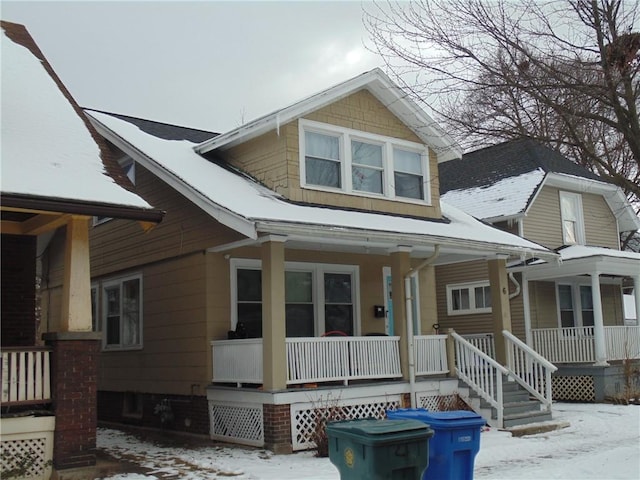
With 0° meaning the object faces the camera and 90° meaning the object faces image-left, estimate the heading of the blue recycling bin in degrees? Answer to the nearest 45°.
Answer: approximately 315°

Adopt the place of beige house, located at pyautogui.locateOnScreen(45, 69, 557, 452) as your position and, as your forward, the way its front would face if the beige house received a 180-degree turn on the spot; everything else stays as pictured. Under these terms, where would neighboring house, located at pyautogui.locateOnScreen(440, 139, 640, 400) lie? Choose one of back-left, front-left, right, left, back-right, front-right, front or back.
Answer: right

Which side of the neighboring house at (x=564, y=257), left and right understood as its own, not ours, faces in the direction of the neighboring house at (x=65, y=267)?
right

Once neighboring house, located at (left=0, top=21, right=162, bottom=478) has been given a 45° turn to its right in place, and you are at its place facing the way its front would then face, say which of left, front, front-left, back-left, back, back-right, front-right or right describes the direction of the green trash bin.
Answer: left

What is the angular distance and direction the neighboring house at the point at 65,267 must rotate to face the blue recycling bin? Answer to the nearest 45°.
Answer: approximately 45° to its left

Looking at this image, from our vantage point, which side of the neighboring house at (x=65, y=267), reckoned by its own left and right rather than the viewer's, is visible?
front

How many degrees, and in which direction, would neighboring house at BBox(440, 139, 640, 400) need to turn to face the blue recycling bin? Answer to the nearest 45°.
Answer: approximately 45° to its right

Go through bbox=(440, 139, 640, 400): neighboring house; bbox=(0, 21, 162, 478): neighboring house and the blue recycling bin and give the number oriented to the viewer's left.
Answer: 0

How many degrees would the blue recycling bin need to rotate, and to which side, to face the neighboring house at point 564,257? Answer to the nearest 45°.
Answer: approximately 135° to its left

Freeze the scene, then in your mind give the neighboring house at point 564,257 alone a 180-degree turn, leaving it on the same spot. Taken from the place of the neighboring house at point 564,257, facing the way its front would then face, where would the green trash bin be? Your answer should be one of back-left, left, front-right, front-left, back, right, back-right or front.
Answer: back-left

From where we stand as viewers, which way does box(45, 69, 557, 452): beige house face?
facing the viewer and to the right of the viewer

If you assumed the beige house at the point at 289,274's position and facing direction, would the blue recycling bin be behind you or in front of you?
in front
